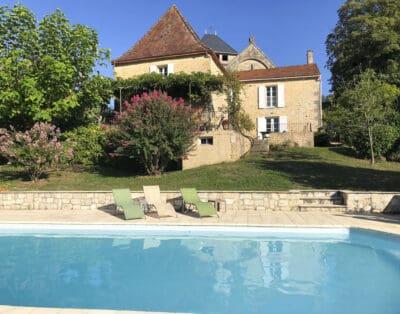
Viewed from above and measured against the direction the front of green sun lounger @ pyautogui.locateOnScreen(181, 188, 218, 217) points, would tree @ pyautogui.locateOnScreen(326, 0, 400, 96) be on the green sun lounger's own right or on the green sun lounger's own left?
on the green sun lounger's own left

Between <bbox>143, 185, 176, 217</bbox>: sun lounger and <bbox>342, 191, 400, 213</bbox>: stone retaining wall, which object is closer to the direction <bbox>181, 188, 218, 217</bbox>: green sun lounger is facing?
the stone retaining wall

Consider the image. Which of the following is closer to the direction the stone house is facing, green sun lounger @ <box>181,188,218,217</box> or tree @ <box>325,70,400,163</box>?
the green sun lounger

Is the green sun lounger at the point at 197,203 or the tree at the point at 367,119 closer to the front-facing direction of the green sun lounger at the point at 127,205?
the green sun lounger

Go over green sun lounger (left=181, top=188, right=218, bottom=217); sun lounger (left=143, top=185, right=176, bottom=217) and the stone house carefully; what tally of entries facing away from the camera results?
0

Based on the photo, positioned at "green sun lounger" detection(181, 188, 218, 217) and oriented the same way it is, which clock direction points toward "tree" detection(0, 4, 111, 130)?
The tree is roughly at 6 o'clock from the green sun lounger.

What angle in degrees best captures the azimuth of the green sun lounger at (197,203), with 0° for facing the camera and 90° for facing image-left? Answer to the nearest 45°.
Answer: approximately 315°

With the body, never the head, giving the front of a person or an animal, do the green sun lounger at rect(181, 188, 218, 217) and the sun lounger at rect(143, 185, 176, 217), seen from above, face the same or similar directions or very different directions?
same or similar directions

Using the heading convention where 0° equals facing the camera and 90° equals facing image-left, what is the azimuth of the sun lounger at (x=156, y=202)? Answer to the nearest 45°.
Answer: approximately 315°

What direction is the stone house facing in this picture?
toward the camera

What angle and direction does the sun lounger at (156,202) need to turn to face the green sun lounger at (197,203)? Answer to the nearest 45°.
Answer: approximately 45° to its left

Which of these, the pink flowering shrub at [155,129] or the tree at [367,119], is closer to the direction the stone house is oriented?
the pink flowering shrub

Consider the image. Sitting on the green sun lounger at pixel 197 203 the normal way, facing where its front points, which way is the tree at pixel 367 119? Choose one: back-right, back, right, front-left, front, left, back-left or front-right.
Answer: left

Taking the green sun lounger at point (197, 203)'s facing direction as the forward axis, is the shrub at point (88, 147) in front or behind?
behind

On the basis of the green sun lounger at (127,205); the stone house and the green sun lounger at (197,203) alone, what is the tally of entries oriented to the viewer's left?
0

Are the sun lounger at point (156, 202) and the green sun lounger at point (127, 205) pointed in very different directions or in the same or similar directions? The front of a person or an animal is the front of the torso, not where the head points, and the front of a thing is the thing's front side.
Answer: same or similar directions

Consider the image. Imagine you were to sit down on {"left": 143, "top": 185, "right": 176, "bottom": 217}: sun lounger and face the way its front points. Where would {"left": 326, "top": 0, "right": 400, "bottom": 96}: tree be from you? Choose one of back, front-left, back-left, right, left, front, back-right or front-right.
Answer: left

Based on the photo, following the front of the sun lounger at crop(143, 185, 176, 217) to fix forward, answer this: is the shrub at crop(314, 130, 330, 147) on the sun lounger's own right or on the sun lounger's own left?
on the sun lounger's own left

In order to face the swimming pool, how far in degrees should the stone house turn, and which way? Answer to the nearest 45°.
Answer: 0° — it already faces it

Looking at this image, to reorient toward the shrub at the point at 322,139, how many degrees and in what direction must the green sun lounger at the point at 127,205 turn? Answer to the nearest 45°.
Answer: approximately 90° to its left
